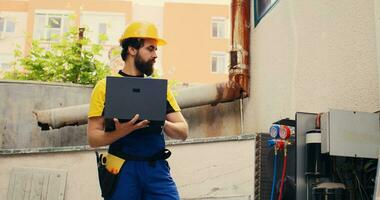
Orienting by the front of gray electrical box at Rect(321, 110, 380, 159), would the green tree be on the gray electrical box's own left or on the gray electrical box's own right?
on the gray electrical box's own right
